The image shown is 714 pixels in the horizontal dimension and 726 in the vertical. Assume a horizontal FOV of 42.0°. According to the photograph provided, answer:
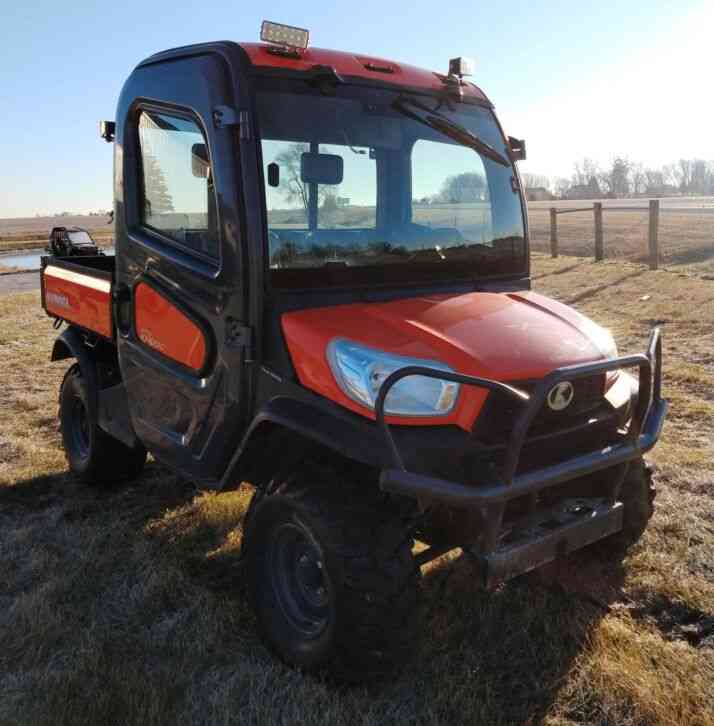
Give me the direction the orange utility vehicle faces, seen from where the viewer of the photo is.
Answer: facing the viewer and to the right of the viewer
